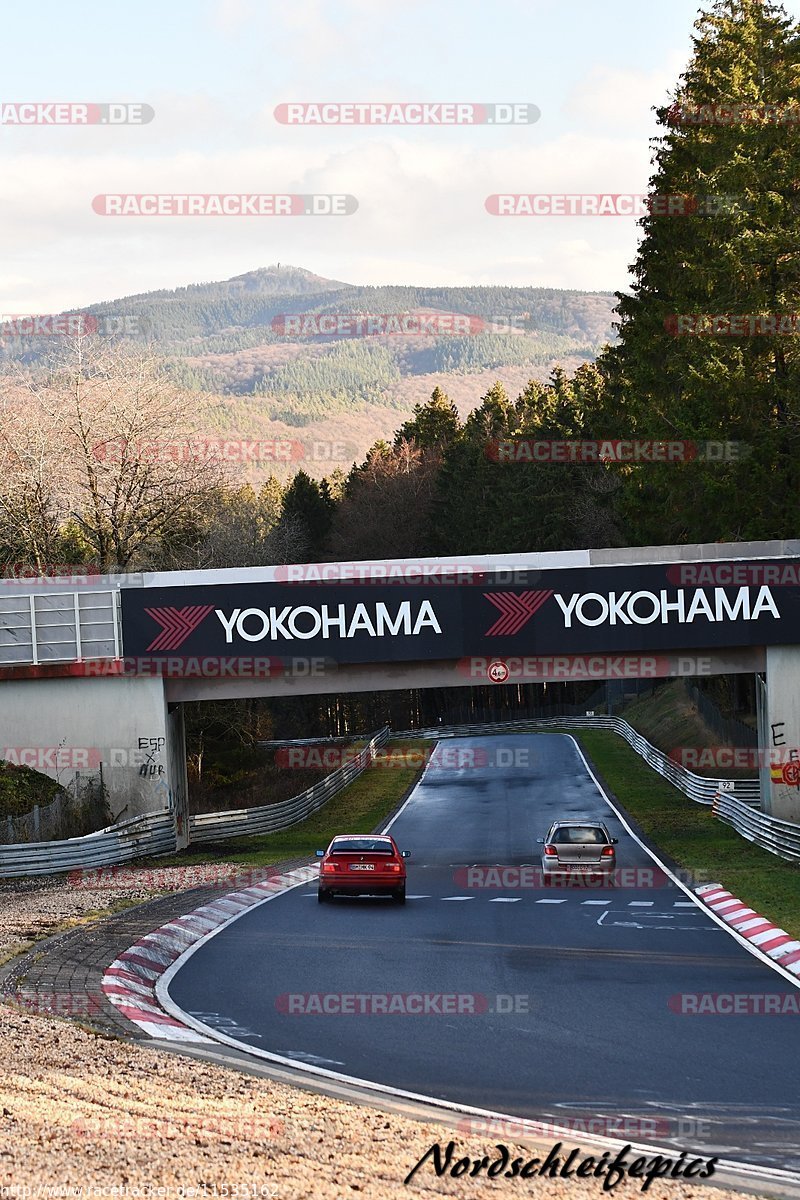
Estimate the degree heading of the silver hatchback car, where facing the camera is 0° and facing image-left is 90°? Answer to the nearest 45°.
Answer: approximately 180°

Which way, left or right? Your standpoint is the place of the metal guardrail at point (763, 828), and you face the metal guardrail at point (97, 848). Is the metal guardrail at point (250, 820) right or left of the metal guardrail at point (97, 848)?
right

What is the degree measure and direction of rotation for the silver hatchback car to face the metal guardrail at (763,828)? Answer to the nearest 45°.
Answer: approximately 45° to its right

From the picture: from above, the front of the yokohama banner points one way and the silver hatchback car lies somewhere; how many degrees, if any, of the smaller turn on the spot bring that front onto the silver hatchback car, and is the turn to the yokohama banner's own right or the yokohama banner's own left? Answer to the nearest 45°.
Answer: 0° — it already faces it

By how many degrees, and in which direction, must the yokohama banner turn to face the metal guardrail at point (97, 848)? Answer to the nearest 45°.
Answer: approximately 45° to its right

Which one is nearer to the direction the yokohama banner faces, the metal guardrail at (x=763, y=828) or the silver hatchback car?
the silver hatchback car

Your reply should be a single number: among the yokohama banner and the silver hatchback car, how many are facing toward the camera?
1
